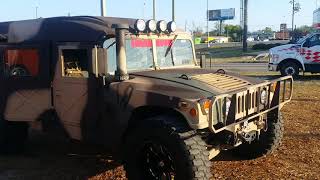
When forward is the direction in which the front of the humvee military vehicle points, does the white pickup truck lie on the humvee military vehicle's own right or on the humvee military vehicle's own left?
on the humvee military vehicle's own left

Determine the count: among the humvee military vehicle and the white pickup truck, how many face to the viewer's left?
1

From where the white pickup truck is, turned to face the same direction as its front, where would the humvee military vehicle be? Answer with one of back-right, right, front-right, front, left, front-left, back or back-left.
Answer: left

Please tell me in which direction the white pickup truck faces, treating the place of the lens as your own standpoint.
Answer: facing to the left of the viewer

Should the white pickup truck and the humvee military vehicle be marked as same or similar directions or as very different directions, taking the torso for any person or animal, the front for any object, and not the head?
very different directions
